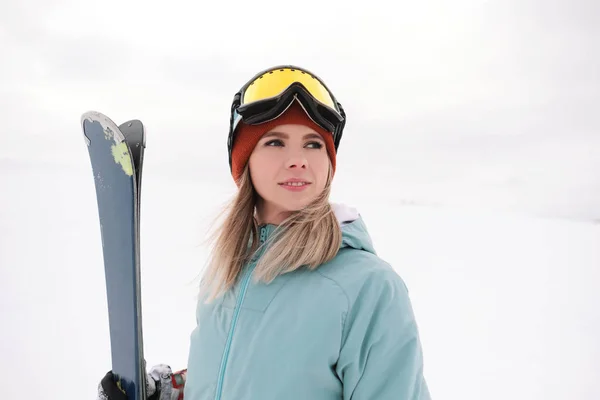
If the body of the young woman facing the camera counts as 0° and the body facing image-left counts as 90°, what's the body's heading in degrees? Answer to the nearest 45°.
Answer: approximately 45°
